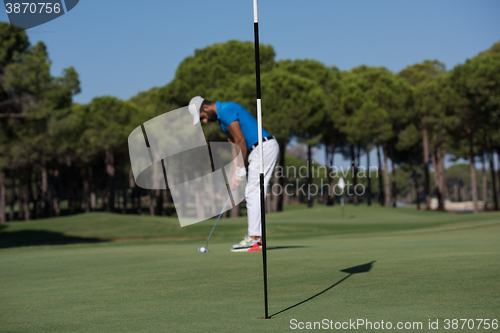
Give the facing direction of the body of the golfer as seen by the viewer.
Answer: to the viewer's left

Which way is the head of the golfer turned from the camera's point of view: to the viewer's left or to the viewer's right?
to the viewer's left
